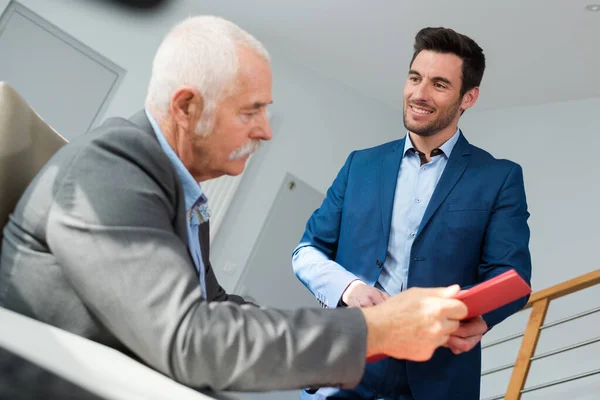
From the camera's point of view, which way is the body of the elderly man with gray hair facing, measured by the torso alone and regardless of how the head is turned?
to the viewer's right

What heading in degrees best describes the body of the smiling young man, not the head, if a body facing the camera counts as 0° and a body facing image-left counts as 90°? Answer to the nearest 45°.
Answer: approximately 45°

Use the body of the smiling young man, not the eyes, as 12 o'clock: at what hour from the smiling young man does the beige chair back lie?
The beige chair back is roughly at 12 o'clock from the smiling young man.

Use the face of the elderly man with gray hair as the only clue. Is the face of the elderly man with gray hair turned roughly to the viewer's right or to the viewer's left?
to the viewer's right

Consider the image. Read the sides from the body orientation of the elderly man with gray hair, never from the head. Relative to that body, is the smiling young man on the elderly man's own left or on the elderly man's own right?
on the elderly man's own left

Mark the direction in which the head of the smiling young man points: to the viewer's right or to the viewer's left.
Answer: to the viewer's left

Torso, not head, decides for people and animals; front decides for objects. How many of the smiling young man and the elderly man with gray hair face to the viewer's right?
1
